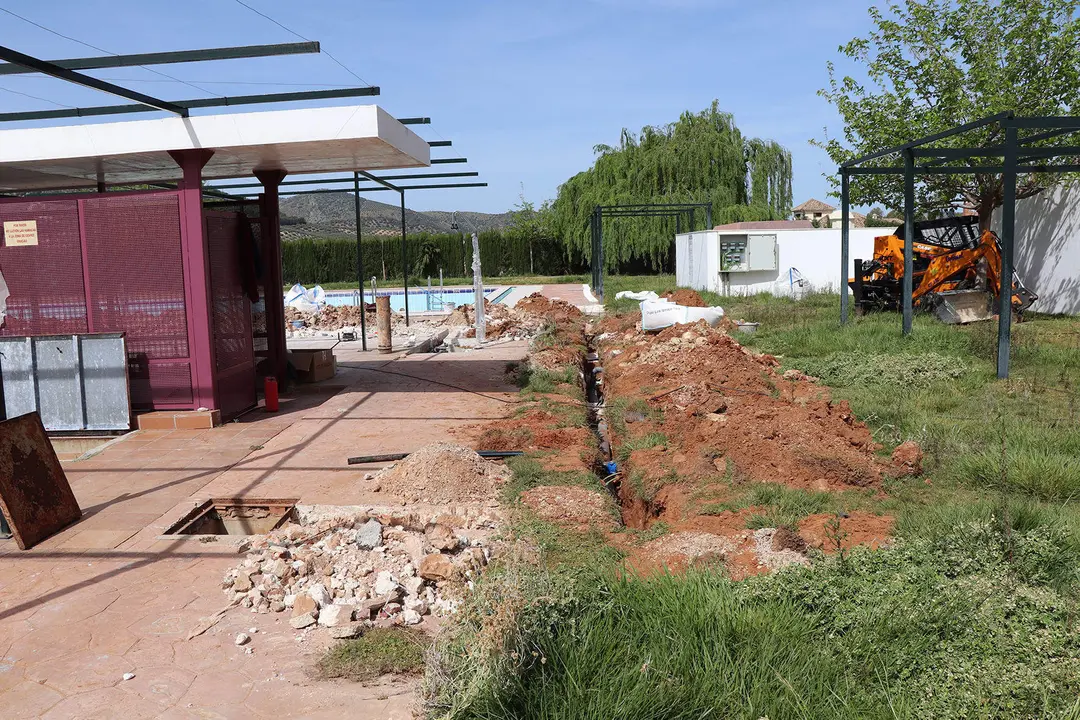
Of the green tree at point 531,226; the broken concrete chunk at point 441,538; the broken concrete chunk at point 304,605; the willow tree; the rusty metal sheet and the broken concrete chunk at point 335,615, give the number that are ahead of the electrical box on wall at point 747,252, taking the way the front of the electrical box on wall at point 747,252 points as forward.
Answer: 4

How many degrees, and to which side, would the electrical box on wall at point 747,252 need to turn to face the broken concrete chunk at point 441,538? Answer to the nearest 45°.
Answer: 0° — it already faces it

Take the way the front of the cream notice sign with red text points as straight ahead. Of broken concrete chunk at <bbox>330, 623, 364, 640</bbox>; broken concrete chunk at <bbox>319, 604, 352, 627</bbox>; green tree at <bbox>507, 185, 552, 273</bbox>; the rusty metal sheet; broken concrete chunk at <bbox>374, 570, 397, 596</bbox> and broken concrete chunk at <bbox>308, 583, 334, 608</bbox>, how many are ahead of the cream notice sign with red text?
5

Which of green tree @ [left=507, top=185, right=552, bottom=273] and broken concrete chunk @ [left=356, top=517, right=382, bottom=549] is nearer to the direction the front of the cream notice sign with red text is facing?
the broken concrete chunk

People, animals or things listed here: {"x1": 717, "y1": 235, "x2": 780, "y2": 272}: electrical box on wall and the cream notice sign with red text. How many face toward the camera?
2

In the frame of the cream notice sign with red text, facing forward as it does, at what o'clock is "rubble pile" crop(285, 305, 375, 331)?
The rubble pile is roughly at 7 o'clock from the cream notice sign with red text.

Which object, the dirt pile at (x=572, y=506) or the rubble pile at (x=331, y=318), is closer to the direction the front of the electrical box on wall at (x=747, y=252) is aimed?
the dirt pile

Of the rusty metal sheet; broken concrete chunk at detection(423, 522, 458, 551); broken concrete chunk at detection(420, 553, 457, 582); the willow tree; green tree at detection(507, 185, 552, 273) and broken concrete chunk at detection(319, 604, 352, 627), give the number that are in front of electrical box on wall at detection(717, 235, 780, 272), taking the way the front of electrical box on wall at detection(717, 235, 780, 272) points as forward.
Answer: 4

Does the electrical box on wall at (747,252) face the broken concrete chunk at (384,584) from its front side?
yes

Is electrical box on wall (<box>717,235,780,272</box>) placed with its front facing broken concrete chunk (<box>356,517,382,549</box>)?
yes

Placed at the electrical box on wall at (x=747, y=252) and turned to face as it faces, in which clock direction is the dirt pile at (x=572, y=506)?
The dirt pile is roughly at 12 o'clock from the electrical box on wall.

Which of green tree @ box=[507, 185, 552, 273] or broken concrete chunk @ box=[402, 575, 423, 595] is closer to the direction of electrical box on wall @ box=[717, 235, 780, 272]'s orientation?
the broken concrete chunk

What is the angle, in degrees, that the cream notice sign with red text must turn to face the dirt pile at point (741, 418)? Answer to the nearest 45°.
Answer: approximately 45° to its left

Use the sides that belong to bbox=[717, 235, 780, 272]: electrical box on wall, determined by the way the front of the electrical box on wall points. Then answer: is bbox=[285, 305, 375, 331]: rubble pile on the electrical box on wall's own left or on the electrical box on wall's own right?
on the electrical box on wall's own right

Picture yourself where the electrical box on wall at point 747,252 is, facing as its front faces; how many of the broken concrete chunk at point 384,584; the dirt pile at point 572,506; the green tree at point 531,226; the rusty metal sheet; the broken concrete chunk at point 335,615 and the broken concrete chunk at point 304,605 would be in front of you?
5

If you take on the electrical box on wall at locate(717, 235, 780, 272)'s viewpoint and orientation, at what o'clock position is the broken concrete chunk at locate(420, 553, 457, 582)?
The broken concrete chunk is roughly at 12 o'clock from the electrical box on wall.
